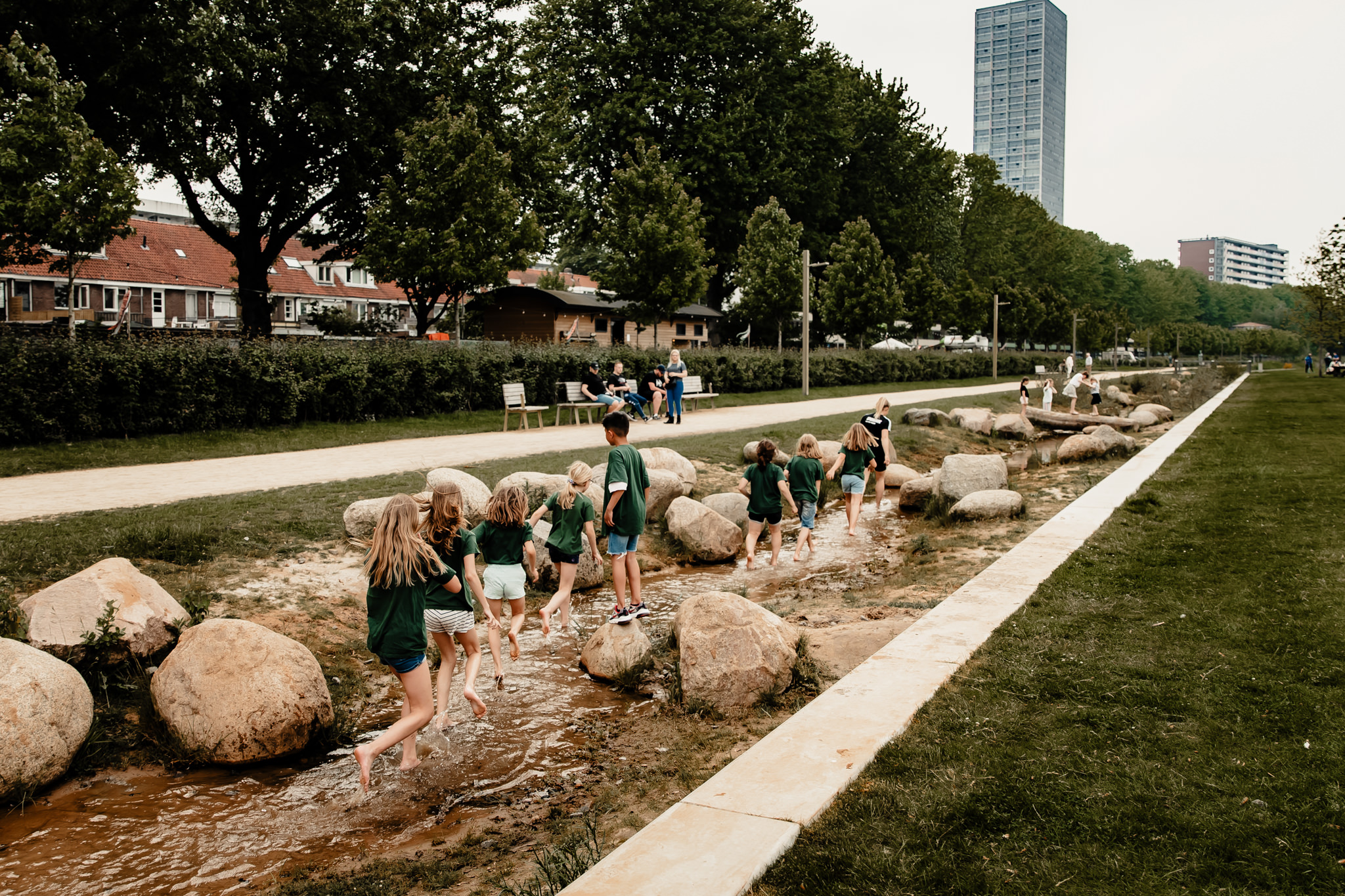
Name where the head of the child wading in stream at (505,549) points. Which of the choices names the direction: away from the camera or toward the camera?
away from the camera

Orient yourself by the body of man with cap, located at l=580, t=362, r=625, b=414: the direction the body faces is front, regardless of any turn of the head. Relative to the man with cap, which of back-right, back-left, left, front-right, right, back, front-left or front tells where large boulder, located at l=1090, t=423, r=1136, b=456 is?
front-left

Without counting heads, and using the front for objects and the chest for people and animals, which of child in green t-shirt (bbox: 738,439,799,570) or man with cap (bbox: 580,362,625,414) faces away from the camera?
the child in green t-shirt

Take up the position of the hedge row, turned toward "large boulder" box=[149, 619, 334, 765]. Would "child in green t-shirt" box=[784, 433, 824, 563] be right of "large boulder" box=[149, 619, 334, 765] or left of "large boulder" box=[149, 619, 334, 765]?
left

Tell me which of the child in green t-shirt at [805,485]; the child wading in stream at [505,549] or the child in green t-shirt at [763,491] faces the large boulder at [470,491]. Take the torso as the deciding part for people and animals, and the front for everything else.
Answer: the child wading in stream

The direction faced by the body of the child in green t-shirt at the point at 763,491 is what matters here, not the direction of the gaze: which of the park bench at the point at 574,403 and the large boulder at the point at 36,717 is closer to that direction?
the park bench

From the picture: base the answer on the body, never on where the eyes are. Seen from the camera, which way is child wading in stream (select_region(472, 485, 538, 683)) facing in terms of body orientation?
away from the camera
